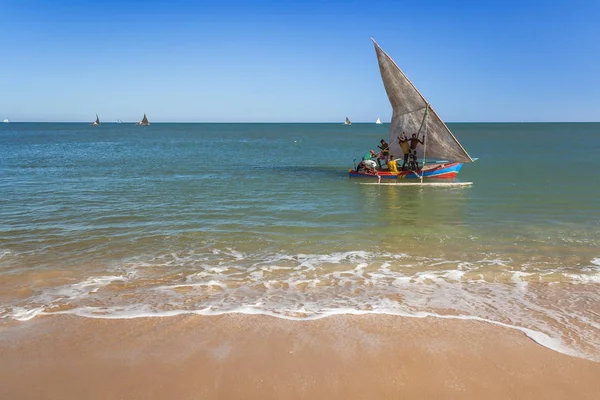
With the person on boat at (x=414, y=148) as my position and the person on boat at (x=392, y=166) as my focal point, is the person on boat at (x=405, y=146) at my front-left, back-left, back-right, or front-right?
front-right

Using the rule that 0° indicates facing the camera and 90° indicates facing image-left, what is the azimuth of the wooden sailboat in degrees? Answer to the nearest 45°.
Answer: approximately 270°
